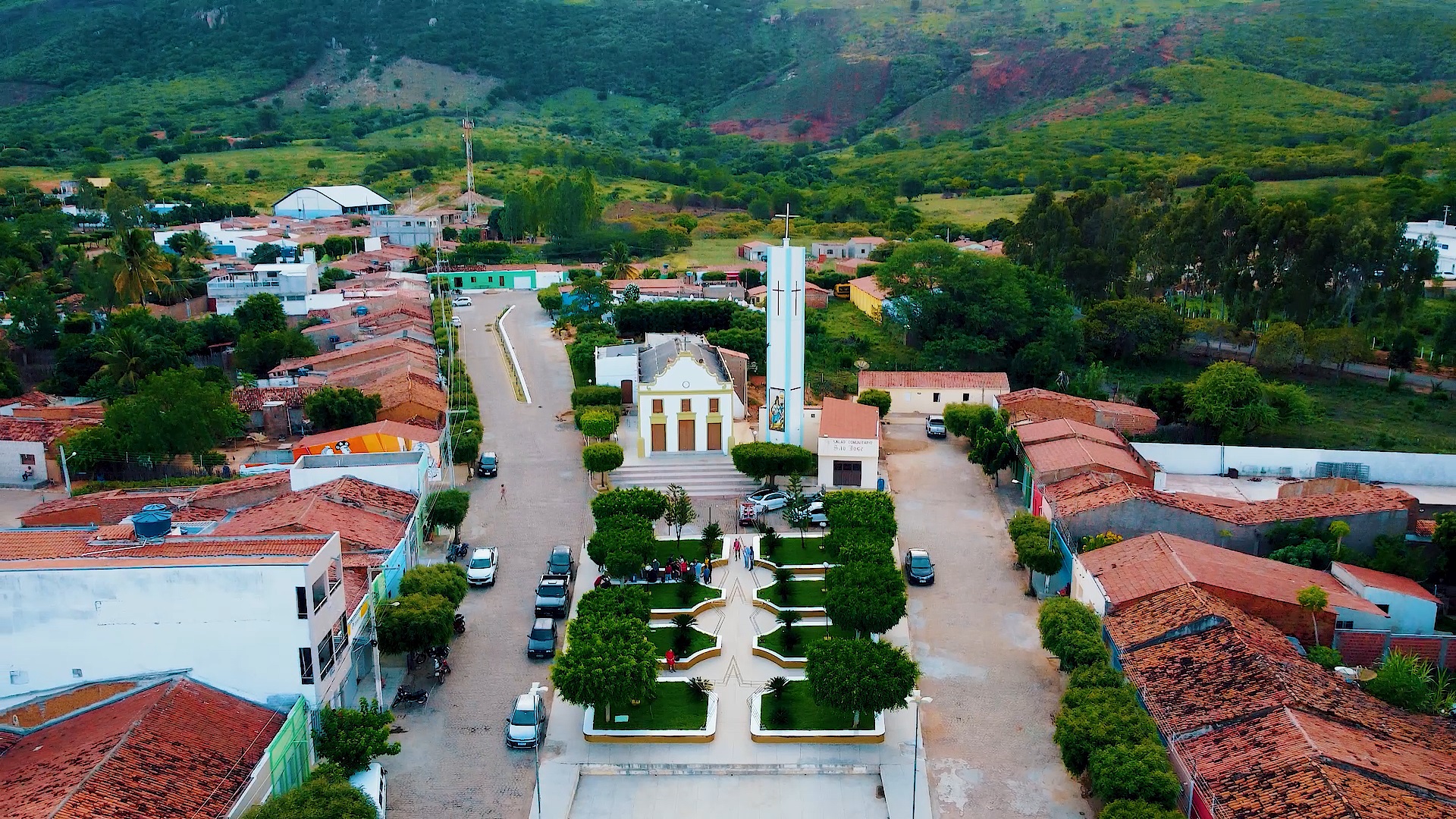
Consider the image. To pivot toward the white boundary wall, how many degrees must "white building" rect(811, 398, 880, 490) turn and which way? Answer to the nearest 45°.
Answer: approximately 90° to its left

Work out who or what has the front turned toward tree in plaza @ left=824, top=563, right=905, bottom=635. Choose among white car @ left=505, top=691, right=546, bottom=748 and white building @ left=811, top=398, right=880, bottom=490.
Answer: the white building

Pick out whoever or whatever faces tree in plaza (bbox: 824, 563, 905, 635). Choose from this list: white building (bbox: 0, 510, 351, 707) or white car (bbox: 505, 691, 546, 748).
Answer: the white building

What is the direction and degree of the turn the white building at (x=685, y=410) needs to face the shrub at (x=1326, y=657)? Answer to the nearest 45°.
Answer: approximately 45° to its left

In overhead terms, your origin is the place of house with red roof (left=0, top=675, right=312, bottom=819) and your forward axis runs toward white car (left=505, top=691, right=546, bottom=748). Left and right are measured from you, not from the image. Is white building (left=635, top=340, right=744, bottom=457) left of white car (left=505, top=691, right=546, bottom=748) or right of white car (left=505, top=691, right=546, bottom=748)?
left

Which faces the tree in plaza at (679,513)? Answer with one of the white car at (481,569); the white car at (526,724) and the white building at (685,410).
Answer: the white building

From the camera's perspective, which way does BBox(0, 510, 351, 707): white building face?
to the viewer's right

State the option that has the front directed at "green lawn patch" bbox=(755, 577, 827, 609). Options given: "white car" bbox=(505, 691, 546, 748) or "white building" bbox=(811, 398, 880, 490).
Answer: the white building
